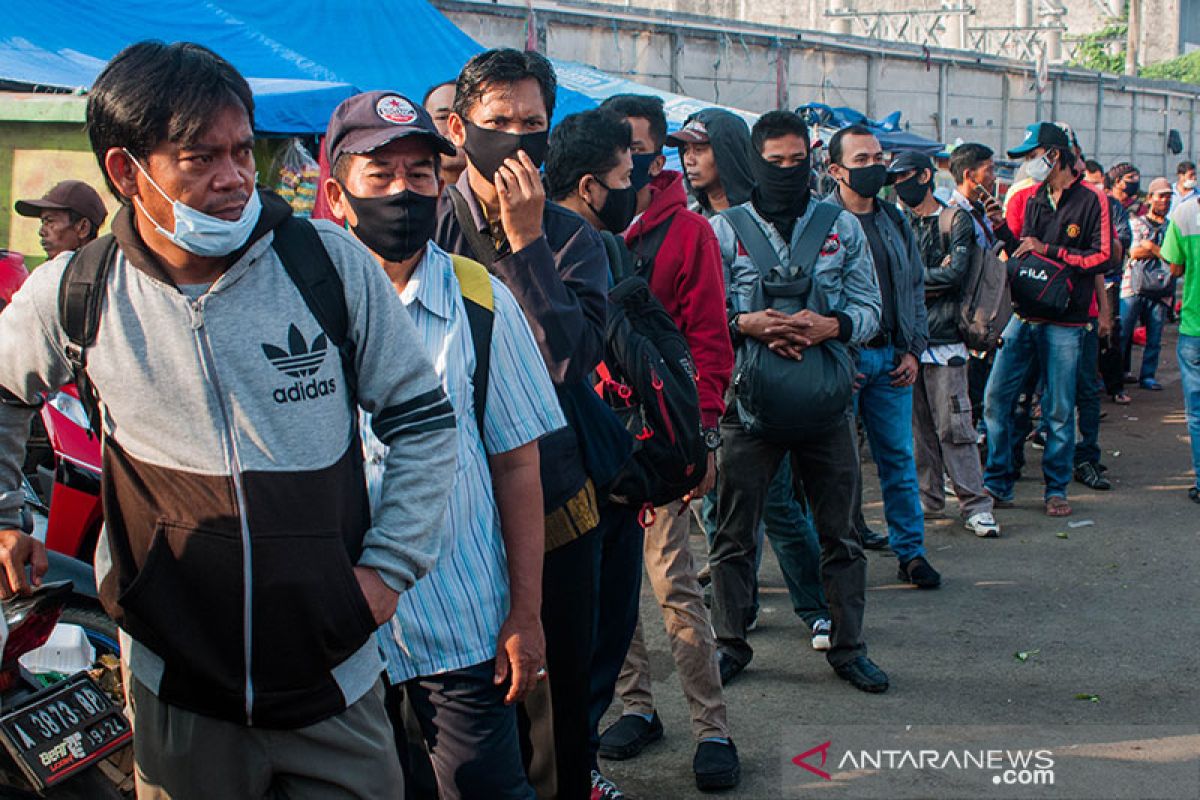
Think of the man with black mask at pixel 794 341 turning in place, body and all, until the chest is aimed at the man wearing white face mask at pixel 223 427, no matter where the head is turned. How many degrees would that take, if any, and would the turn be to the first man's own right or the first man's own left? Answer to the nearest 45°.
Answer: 0° — they already face them

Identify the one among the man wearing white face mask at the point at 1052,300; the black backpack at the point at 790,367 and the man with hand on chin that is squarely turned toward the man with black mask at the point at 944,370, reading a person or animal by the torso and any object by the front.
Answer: the man wearing white face mask

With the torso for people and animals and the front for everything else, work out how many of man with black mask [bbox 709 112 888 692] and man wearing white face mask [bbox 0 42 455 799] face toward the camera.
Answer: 2

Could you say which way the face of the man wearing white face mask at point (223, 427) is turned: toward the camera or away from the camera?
toward the camera

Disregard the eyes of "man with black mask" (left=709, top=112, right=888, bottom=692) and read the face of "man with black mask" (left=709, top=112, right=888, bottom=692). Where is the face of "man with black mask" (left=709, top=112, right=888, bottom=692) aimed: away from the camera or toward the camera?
toward the camera

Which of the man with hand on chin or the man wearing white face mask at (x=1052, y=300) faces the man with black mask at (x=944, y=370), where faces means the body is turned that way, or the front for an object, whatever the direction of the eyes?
the man wearing white face mask

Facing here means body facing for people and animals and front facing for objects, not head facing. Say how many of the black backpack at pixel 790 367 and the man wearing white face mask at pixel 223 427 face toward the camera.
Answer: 2

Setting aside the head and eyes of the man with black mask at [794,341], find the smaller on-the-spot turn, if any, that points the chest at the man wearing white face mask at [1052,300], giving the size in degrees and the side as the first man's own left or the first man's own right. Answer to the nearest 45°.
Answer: approximately 135° to the first man's own left

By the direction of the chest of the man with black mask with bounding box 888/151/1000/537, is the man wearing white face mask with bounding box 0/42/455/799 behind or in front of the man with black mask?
in front

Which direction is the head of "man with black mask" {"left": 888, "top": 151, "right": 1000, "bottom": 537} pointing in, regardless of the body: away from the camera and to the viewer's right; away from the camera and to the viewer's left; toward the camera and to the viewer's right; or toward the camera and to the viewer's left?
toward the camera and to the viewer's left

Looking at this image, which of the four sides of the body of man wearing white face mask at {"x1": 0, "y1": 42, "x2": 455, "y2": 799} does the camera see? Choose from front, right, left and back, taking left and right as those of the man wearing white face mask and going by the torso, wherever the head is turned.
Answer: front

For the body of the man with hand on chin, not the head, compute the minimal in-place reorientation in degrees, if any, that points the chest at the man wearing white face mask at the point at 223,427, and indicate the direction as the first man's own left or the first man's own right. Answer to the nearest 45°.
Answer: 0° — they already face them

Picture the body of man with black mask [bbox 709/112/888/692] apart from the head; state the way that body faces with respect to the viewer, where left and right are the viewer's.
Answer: facing the viewer

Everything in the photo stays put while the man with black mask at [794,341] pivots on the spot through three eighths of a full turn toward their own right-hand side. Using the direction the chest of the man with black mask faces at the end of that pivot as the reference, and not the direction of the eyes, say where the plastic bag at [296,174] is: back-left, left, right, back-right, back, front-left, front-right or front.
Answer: front
